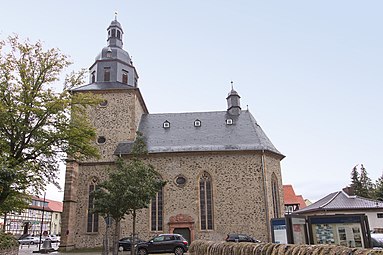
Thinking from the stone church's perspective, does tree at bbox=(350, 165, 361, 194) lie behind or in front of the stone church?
behind

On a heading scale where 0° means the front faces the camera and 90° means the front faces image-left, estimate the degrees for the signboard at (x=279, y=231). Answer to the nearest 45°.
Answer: approximately 0°

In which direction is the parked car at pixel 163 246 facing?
to the viewer's left

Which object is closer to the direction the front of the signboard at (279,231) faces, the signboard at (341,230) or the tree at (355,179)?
the signboard

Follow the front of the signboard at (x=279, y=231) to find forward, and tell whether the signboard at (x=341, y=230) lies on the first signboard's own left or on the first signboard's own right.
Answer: on the first signboard's own left

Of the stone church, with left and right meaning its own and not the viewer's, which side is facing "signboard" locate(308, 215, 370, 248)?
left

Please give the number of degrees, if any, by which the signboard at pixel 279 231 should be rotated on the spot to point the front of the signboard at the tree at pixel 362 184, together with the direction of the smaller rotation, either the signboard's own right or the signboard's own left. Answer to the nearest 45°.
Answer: approximately 180°
